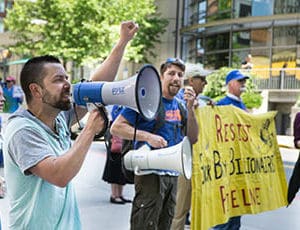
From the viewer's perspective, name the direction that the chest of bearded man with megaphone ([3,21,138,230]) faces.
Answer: to the viewer's right

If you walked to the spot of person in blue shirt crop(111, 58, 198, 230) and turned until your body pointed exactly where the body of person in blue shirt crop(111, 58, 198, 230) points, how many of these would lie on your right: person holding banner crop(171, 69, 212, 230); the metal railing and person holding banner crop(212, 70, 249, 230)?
0

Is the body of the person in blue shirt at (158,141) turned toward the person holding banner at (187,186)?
no

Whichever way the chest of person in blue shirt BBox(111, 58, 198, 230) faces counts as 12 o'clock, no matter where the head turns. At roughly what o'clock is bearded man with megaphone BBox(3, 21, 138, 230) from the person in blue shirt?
The bearded man with megaphone is roughly at 2 o'clock from the person in blue shirt.

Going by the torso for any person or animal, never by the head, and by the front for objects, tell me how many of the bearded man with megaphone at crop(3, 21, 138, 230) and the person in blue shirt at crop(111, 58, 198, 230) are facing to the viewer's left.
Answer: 0

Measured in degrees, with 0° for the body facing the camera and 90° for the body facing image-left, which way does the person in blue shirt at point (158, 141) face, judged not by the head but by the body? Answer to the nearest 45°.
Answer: approximately 315°

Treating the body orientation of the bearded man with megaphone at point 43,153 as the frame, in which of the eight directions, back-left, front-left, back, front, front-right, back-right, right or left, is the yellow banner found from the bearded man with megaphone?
front-left

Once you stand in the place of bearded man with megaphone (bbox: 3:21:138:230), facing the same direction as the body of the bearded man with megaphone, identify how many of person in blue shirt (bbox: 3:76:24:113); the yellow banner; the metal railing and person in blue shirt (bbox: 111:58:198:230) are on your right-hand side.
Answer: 0

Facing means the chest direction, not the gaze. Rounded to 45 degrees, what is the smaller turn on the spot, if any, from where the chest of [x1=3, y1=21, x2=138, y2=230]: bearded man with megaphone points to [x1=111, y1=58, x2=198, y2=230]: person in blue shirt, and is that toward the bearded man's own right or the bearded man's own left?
approximately 45° to the bearded man's own left

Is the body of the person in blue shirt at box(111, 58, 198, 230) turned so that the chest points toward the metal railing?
no

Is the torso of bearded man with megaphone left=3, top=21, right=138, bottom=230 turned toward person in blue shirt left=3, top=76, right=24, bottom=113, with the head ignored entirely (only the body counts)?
no

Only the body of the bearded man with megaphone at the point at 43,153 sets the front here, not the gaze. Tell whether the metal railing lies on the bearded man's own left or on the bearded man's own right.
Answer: on the bearded man's own left

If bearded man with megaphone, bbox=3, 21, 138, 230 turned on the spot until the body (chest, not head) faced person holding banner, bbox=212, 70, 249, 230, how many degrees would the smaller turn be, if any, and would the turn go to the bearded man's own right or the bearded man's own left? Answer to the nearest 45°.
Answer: approximately 45° to the bearded man's own left
